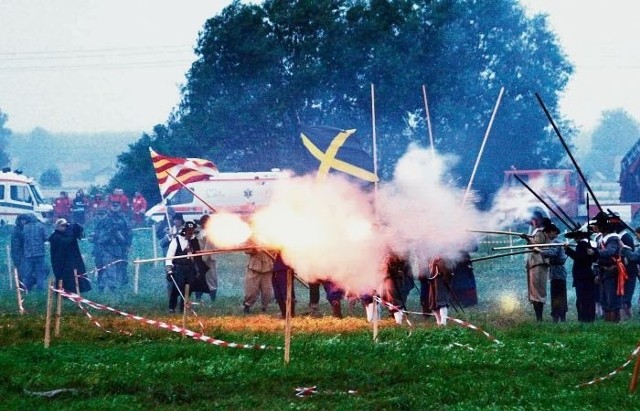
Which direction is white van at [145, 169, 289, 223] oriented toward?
to the viewer's left

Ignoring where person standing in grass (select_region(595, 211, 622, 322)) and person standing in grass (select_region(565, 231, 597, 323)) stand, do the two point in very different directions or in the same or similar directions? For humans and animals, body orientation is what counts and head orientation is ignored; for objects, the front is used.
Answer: same or similar directions

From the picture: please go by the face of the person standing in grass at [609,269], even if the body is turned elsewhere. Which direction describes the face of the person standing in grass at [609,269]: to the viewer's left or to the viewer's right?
to the viewer's left

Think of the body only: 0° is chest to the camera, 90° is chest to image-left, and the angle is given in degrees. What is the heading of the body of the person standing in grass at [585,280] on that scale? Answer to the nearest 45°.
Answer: approximately 90°

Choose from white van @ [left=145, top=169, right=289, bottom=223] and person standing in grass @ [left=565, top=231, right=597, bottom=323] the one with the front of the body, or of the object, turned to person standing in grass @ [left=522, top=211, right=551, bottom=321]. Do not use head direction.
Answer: person standing in grass @ [left=565, top=231, right=597, bottom=323]

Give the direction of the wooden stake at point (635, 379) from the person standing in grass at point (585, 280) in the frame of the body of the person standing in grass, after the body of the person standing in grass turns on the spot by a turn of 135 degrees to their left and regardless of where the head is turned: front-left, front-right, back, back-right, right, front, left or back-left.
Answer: front-right

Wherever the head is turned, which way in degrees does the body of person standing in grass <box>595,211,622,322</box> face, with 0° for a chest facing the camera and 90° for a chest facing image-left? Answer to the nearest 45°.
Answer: approximately 90°

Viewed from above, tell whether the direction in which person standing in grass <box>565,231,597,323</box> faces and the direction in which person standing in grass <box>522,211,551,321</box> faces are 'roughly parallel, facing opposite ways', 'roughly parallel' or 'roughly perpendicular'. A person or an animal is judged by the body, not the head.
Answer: roughly parallel

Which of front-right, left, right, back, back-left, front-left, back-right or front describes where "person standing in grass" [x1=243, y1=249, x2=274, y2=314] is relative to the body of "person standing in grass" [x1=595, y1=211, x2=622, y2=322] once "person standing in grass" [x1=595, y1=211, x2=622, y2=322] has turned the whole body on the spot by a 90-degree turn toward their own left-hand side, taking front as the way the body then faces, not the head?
right

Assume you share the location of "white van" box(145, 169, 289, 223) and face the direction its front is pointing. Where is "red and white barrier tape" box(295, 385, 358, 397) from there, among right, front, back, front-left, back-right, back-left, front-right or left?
left

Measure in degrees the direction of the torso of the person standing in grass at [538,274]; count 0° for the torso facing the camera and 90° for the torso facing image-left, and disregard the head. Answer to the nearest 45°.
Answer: approximately 90°
